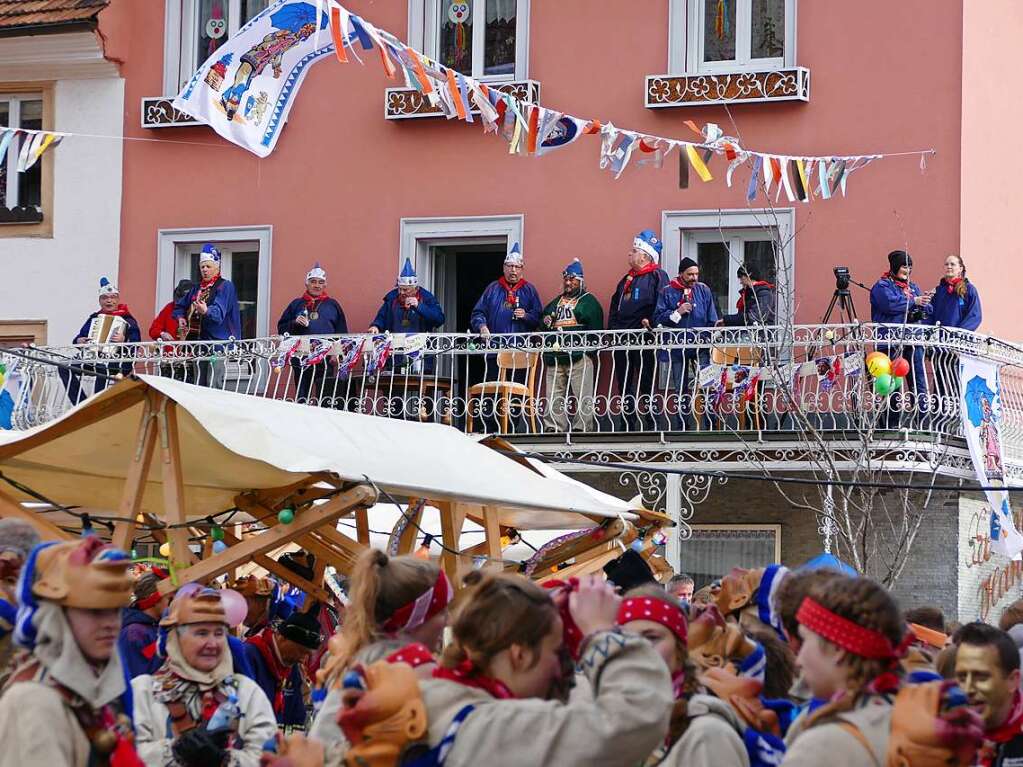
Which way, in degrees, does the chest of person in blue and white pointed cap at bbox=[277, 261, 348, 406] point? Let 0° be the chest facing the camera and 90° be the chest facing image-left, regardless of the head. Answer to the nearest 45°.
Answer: approximately 0°

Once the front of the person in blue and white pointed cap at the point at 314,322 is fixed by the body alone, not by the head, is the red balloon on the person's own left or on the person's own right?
on the person's own left

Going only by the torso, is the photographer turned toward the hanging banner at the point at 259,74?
no

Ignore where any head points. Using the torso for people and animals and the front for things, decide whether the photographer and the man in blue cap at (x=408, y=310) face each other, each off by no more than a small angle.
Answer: no

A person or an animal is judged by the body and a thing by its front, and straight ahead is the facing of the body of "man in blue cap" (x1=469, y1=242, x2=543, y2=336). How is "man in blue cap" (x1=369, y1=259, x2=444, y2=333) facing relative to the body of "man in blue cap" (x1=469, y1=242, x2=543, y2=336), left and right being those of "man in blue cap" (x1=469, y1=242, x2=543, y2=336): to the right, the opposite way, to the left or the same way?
the same way

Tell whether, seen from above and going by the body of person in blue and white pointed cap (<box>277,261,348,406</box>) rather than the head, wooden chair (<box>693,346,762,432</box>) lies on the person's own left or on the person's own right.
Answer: on the person's own left

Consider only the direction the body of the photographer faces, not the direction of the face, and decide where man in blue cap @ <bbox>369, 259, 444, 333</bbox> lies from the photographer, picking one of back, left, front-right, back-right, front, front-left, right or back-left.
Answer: back-right

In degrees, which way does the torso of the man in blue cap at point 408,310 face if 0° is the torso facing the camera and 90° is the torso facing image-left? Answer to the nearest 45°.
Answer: approximately 0°

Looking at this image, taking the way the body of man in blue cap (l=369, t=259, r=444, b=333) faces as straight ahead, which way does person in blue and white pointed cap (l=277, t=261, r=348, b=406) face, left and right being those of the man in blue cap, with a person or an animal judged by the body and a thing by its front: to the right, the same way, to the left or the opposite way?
the same way

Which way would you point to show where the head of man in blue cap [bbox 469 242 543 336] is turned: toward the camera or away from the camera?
toward the camera

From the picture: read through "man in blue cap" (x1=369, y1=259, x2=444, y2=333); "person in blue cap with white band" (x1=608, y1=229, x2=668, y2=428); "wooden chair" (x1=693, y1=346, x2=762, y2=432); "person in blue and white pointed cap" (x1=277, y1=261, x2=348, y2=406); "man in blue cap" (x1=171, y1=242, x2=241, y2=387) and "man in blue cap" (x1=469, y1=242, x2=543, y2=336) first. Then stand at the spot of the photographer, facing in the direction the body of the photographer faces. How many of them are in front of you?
0

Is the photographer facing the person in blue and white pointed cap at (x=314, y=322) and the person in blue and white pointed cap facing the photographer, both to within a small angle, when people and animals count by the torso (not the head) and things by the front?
no

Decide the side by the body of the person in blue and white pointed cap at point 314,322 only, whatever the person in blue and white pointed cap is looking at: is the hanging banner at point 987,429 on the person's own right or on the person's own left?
on the person's own left

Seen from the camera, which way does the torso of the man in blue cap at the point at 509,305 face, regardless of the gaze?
toward the camera

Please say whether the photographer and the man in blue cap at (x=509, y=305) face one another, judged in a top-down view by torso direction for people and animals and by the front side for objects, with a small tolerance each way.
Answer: no

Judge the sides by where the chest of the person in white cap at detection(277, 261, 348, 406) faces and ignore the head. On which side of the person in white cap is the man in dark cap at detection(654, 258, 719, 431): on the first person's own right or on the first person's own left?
on the first person's own left

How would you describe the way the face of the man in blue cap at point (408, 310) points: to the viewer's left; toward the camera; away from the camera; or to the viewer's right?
toward the camera

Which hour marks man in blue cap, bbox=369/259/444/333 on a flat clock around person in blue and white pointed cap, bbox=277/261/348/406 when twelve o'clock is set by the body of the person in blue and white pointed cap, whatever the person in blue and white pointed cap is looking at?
The man in blue cap is roughly at 10 o'clock from the person in blue and white pointed cap.
